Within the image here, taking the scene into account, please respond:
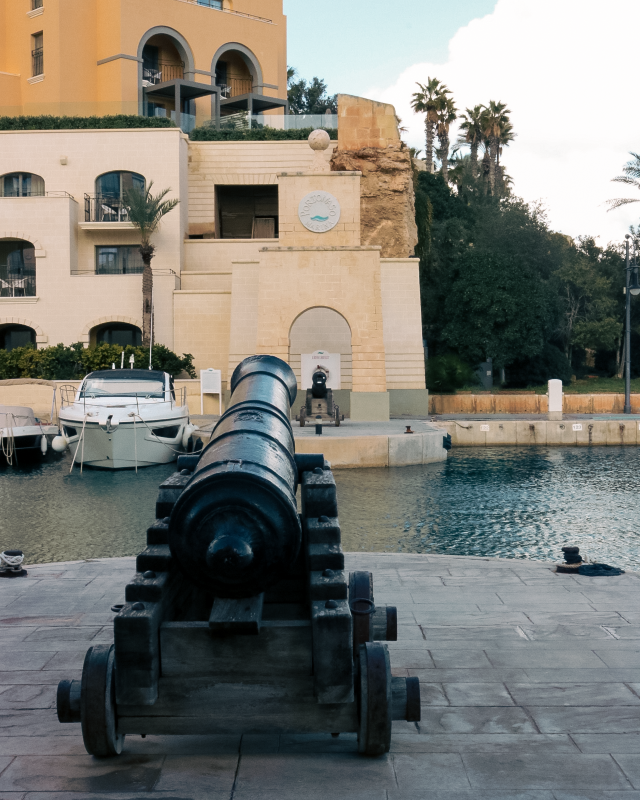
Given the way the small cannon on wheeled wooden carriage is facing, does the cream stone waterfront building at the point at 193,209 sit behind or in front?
behind

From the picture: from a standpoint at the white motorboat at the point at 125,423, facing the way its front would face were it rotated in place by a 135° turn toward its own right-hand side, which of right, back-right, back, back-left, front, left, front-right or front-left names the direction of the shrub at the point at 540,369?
right

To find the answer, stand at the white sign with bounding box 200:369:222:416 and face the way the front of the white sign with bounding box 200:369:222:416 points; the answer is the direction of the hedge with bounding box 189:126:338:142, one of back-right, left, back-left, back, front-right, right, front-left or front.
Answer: back

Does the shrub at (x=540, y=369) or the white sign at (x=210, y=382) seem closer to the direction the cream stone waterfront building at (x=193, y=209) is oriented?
the white sign

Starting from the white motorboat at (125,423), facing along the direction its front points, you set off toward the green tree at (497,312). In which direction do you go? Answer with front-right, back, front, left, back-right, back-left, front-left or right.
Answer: back-left

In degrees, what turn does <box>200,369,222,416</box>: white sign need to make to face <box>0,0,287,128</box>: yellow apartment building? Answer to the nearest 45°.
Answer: approximately 180°

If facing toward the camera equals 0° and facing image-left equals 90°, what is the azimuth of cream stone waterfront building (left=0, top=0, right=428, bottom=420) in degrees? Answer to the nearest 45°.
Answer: approximately 0°

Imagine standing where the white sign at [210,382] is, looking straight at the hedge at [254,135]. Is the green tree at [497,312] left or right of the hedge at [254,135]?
right
